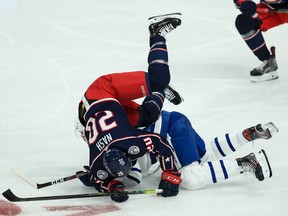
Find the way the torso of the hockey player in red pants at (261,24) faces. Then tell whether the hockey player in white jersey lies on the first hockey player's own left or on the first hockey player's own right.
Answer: on the first hockey player's own left

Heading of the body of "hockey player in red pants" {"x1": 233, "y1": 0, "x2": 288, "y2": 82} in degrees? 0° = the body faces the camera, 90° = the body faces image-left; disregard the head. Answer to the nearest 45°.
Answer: approximately 90°
